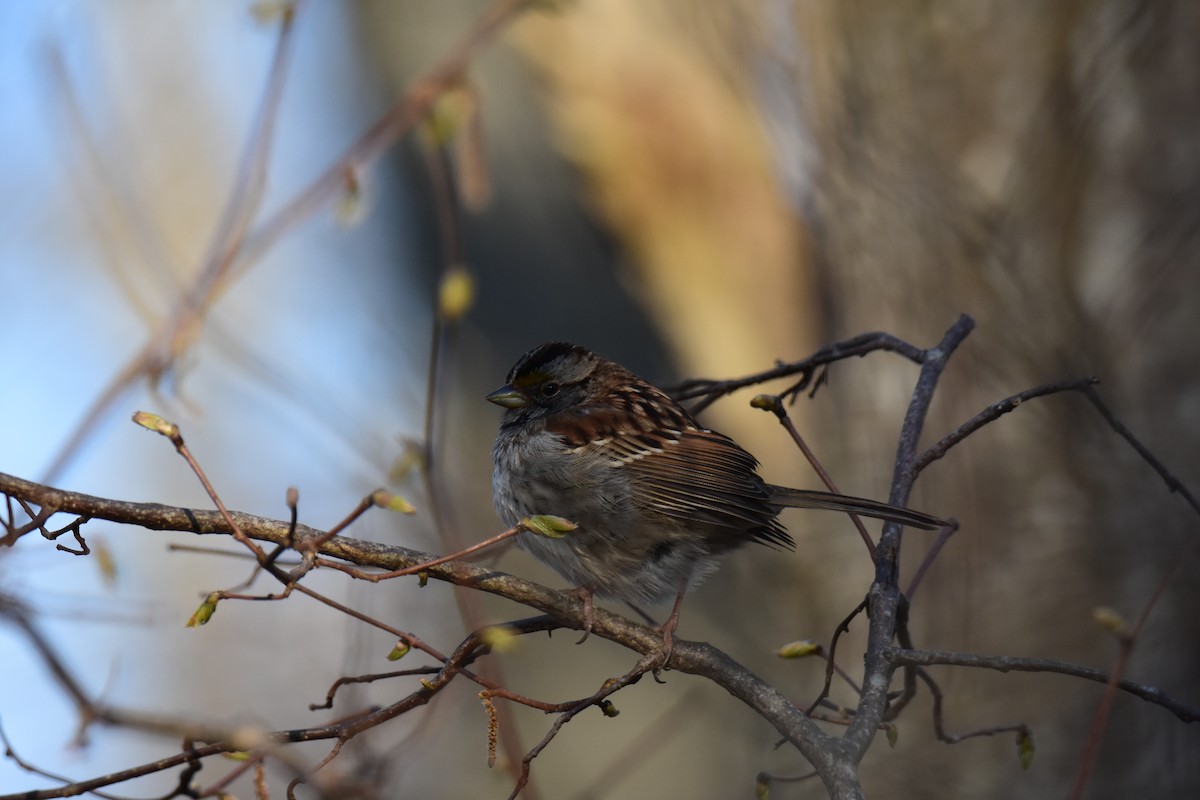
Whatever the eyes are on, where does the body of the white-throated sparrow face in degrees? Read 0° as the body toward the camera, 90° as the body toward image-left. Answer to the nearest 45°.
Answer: approximately 90°
